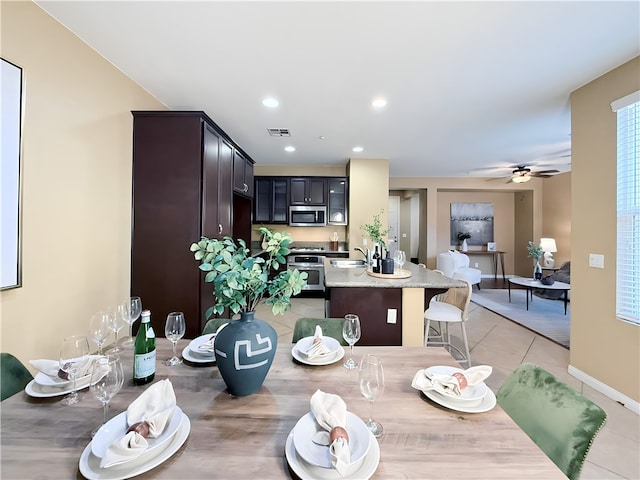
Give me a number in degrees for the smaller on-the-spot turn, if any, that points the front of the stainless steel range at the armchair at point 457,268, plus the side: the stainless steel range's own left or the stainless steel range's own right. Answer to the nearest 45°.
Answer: approximately 90° to the stainless steel range's own left

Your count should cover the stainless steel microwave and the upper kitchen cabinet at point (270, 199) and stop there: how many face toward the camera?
2

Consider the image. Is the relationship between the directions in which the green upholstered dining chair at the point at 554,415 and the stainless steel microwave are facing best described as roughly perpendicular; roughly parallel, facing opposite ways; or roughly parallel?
roughly perpendicular

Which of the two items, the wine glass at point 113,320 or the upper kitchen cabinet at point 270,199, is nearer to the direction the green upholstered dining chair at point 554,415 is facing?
the wine glass

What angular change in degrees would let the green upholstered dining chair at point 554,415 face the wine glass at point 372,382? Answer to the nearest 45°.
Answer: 0° — it already faces it

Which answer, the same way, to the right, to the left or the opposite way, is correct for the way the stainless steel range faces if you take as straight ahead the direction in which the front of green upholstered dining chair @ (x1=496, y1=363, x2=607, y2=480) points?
to the left

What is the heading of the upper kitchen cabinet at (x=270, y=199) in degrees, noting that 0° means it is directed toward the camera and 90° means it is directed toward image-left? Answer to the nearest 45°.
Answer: approximately 0°

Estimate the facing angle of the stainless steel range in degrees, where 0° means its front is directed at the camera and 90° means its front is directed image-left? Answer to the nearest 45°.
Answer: approximately 0°

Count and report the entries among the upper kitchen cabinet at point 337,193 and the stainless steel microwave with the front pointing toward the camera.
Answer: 2
